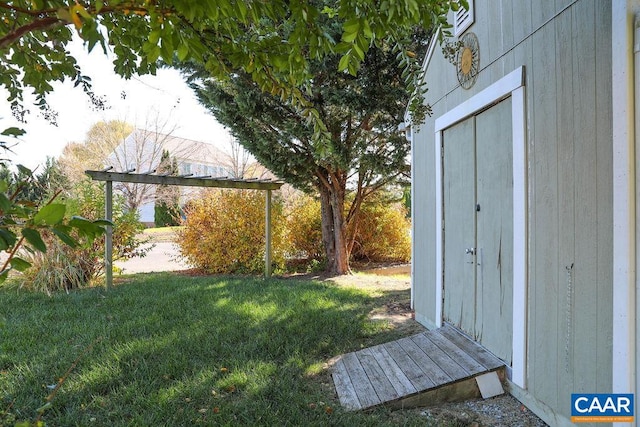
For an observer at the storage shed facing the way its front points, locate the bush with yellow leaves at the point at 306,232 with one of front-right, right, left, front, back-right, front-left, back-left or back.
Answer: right

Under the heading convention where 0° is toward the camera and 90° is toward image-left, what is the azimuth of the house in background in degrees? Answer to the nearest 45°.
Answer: approximately 315°

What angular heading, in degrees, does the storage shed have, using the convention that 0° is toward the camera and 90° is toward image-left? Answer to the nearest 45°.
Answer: approximately 45°

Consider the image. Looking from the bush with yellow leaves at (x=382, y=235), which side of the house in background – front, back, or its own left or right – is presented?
front

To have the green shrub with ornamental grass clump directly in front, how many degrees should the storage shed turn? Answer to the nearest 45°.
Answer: approximately 45° to its right

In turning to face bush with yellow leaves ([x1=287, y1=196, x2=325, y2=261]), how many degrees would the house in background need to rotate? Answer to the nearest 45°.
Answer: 0° — it already faces it

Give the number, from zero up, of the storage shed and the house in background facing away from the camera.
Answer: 0

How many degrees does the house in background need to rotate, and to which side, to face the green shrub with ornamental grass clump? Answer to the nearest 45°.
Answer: approximately 45° to its right
